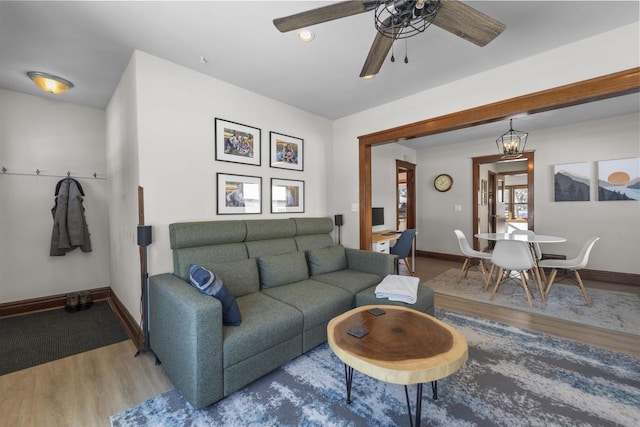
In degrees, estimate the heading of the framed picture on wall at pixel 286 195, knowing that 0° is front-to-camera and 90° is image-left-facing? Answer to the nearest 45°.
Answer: approximately 315°

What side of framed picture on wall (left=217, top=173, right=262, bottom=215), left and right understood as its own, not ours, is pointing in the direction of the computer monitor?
left

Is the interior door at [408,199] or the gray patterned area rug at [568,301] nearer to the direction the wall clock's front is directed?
the gray patterned area rug

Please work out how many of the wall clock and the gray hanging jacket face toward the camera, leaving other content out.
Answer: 2

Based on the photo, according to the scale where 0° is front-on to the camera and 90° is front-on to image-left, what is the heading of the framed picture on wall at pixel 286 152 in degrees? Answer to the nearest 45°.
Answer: approximately 315°

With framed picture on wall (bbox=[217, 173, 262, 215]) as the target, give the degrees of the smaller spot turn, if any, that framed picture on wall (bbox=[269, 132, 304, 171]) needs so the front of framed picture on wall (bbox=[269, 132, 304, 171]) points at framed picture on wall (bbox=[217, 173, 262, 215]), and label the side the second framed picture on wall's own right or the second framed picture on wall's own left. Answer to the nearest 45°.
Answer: approximately 90° to the second framed picture on wall's own right
